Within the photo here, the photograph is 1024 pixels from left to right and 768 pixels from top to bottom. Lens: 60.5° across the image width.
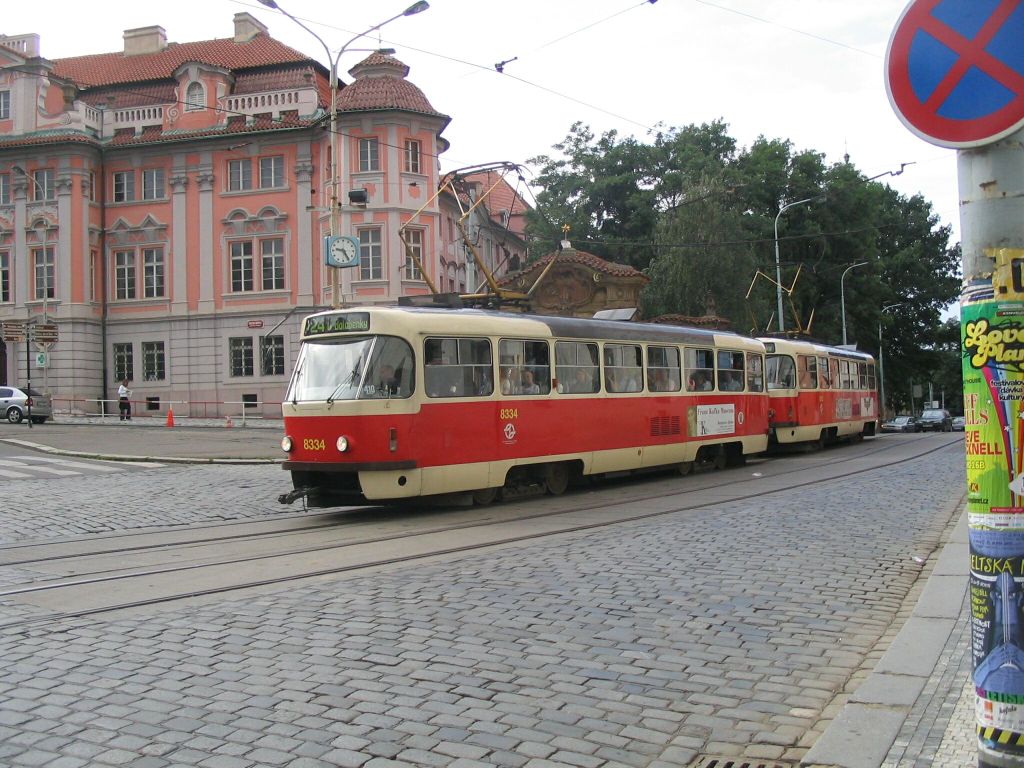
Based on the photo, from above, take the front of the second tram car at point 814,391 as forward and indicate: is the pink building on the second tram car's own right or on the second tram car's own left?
on the second tram car's own right

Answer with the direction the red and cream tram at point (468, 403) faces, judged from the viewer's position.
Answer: facing the viewer and to the left of the viewer

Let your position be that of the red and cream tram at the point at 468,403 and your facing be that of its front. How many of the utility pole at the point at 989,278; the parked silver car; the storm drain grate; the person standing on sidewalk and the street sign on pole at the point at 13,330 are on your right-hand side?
3

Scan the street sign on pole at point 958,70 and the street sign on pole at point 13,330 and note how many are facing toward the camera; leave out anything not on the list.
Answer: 2

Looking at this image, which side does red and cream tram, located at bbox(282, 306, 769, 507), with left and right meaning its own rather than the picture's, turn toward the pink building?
right

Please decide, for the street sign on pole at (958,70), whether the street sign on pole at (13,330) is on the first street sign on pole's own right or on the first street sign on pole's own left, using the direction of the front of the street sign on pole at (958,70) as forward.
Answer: on the first street sign on pole's own right

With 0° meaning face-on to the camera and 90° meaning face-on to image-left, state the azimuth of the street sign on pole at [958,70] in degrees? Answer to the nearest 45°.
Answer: approximately 0°

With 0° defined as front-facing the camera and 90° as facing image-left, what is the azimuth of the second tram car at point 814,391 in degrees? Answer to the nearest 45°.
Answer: approximately 45°

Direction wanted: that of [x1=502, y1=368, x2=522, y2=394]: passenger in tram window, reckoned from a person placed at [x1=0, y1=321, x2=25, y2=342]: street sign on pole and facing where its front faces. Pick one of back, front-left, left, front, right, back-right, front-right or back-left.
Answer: front

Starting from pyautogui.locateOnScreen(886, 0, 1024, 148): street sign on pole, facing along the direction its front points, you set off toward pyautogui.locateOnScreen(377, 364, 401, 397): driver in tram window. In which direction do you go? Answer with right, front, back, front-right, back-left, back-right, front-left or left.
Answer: back-right

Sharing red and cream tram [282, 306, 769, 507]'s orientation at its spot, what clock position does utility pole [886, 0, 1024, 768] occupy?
The utility pole is roughly at 10 o'clock from the red and cream tram.

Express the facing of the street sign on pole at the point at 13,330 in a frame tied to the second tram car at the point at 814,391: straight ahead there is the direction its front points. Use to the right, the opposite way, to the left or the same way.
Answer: to the left

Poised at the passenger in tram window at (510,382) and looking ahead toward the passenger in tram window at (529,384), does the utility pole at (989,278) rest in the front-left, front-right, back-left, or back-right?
back-right

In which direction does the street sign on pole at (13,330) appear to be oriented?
toward the camera

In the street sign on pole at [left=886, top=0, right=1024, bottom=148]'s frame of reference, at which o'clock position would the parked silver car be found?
The parked silver car is roughly at 4 o'clock from the street sign on pole.

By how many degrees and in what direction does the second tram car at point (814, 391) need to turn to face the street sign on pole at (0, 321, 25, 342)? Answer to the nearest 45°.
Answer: approximately 45° to its right
